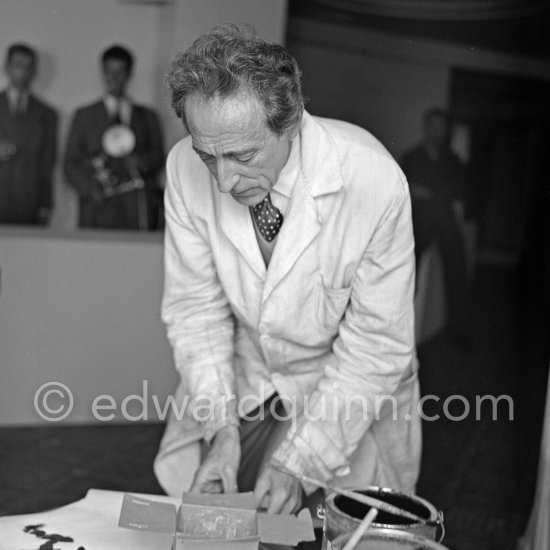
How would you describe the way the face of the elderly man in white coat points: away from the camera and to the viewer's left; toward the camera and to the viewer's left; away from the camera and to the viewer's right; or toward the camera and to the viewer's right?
toward the camera and to the viewer's left
